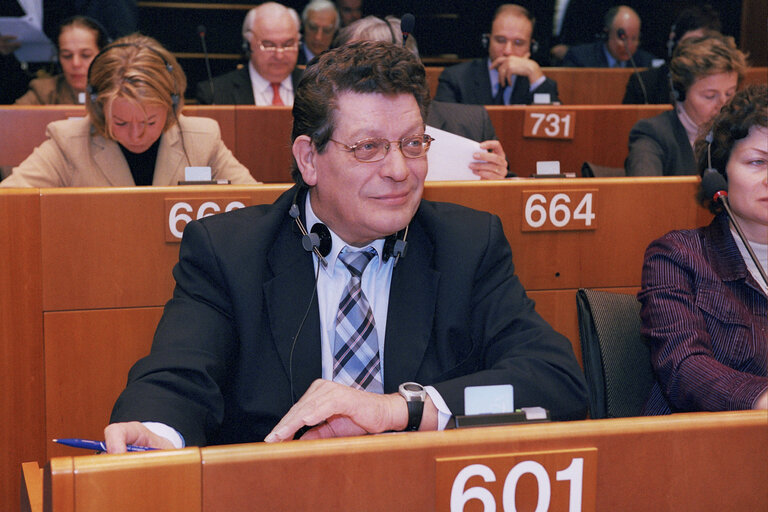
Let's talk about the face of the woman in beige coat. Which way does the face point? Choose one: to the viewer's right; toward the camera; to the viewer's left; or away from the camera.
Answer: toward the camera

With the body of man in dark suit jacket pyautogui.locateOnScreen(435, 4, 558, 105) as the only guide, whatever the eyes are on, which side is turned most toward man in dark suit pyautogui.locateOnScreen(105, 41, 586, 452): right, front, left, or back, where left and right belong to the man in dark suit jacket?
front

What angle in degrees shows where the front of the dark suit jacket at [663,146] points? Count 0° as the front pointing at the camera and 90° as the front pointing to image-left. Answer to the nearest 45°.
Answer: approximately 315°

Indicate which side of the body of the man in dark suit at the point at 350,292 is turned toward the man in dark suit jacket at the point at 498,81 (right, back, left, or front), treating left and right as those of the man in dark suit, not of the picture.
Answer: back

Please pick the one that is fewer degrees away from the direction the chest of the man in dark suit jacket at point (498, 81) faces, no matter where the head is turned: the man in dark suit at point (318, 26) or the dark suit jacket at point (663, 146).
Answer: the dark suit jacket

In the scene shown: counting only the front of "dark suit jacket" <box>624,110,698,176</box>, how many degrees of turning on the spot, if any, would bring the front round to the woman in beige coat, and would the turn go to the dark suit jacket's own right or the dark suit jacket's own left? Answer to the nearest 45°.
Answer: approximately 90° to the dark suit jacket's own right

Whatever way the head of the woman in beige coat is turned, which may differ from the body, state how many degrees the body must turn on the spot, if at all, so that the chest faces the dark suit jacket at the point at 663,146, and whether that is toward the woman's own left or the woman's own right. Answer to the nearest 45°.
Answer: approximately 90° to the woman's own left

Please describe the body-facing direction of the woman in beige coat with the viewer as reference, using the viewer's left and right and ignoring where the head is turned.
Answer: facing the viewer

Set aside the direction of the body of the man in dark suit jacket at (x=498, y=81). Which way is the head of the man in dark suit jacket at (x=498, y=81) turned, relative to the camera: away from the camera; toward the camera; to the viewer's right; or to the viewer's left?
toward the camera

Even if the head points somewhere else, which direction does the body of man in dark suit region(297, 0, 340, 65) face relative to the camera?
toward the camera

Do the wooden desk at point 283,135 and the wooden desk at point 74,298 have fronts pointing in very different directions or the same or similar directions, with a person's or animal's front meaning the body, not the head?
same or similar directions

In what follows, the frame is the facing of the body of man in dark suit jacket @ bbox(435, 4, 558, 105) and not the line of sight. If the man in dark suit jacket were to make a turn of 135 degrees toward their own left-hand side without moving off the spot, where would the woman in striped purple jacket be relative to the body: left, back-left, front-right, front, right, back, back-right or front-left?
back-right

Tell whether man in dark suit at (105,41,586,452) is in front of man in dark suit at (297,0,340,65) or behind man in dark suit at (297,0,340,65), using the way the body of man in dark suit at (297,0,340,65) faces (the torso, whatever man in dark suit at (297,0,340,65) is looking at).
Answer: in front
